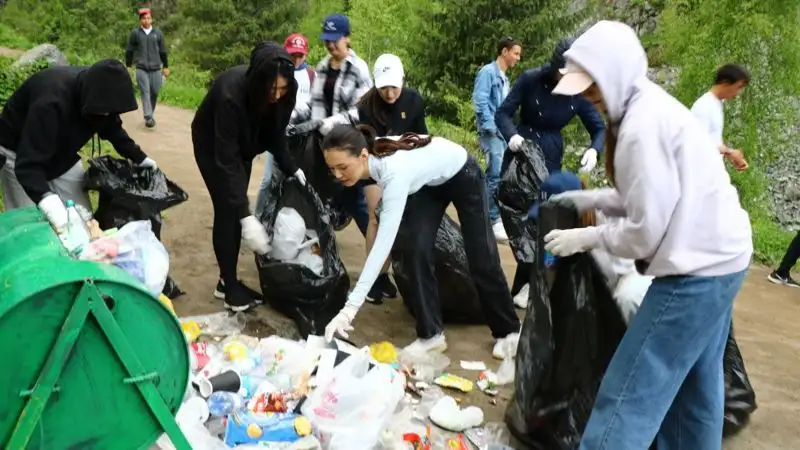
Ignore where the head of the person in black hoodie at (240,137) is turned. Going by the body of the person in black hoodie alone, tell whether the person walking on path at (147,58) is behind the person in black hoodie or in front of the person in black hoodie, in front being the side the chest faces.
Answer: behind

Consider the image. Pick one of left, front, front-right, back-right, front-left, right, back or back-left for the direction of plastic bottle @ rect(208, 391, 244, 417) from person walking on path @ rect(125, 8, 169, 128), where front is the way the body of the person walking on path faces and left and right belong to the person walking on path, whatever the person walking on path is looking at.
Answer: front

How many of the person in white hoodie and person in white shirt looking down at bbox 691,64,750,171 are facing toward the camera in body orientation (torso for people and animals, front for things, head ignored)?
0

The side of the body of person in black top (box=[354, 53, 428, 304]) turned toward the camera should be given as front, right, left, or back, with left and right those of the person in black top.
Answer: front

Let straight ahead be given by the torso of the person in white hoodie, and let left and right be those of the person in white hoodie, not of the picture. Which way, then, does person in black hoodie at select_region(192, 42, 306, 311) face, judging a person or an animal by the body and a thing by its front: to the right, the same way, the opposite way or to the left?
the opposite way

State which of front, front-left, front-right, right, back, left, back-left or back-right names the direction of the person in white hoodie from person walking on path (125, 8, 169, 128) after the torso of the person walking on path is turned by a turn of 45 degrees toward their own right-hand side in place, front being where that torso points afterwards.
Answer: front-left

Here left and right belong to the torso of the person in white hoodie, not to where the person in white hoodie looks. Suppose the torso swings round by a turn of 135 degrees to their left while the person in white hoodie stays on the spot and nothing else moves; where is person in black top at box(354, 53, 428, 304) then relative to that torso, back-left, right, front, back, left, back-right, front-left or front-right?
back

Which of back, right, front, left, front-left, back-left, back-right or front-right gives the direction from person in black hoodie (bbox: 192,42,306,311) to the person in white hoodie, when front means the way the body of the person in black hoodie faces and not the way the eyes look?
front

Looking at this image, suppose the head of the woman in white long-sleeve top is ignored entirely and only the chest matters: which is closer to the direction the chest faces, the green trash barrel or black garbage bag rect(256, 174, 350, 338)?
the black garbage bag

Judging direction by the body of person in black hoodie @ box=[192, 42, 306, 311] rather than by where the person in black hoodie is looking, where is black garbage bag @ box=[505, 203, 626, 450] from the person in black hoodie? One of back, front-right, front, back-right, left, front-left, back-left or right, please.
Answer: front

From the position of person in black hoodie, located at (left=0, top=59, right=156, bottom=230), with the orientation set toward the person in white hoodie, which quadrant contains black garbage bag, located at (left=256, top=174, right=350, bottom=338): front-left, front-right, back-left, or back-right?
front-left

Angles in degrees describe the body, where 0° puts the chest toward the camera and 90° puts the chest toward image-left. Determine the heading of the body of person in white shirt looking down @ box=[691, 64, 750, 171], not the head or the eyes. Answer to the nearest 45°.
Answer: approximately 270°

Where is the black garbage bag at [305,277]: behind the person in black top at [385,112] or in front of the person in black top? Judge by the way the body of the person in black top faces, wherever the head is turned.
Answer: in front

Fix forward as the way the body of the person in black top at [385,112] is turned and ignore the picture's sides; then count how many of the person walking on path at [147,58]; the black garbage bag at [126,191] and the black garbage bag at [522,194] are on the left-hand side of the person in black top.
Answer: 1

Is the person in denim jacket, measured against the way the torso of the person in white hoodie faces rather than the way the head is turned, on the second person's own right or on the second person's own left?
on the second person's own right

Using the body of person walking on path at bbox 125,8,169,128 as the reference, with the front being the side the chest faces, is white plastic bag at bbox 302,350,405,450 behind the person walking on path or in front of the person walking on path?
in front
